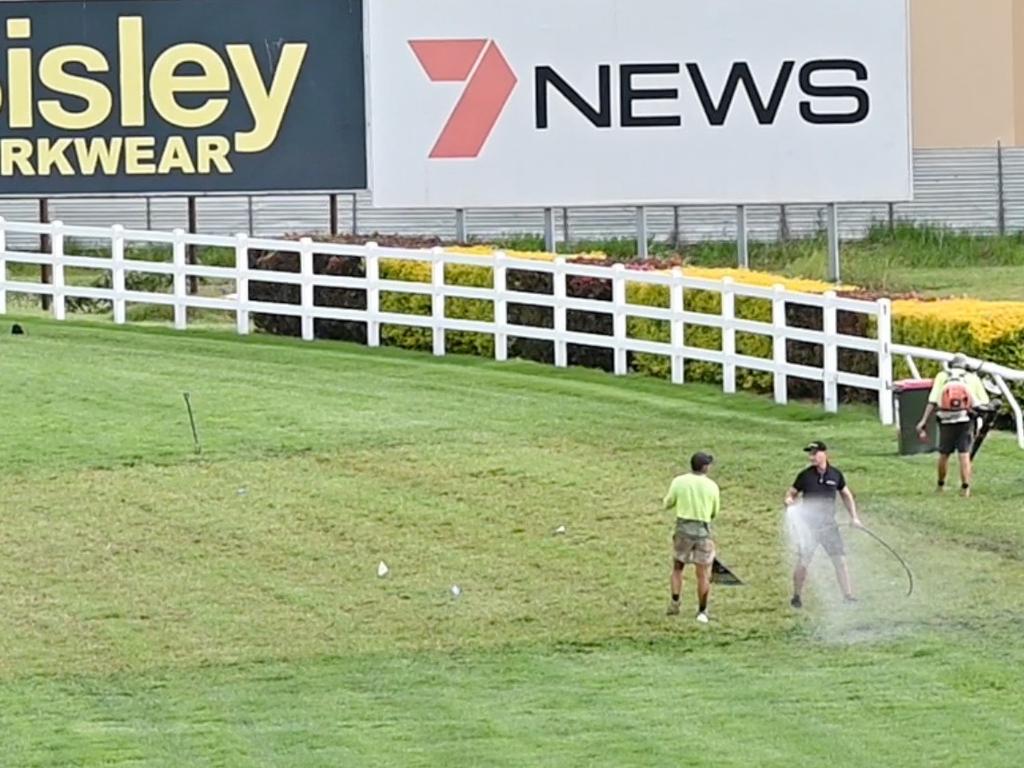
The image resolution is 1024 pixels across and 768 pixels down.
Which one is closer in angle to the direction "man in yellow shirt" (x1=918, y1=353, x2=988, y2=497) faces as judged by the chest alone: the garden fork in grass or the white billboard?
the white billboard

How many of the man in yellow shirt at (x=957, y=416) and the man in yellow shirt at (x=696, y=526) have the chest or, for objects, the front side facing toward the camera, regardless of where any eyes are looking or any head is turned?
0

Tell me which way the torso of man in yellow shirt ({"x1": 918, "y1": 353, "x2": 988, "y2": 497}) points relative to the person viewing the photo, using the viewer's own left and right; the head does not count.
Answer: facing away from the viewer

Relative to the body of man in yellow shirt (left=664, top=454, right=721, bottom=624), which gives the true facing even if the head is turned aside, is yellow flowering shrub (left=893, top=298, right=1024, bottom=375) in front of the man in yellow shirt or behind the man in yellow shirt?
in front

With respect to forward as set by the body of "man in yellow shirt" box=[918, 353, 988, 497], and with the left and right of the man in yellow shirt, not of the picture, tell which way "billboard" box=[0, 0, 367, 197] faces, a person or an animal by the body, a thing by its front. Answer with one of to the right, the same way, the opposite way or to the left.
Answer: the opposite way

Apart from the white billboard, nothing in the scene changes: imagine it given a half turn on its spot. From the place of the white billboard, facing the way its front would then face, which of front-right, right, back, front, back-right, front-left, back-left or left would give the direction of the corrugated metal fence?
front

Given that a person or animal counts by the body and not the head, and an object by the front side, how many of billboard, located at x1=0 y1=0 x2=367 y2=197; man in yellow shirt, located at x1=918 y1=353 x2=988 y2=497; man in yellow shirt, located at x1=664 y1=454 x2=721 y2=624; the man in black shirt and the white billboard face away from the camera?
2

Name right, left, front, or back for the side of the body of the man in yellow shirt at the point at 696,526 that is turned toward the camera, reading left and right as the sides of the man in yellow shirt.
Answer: back

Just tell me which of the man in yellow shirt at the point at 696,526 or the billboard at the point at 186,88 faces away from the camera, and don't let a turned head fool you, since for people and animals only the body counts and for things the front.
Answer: the man in yellow shirt

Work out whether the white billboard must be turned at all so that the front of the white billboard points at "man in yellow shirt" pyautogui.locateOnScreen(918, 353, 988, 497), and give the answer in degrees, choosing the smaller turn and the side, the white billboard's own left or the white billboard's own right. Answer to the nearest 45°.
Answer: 0° — it already faces them

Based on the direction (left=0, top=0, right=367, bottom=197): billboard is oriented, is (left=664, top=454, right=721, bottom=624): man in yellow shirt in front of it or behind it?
in front

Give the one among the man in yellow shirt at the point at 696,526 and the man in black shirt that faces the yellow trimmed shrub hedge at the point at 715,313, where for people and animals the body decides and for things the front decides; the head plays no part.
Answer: the man in yellow shirt

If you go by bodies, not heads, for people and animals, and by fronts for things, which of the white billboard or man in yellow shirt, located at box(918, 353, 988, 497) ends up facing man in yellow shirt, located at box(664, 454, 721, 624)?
the white billboard

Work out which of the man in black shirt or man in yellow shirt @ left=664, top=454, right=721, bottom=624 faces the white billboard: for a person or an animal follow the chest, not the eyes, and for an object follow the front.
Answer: the man in yellow shirt

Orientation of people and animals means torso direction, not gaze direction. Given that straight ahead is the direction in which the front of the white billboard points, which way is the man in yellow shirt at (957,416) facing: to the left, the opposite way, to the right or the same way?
the opposite way

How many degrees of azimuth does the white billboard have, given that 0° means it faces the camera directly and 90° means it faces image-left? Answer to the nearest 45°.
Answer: approximately 0°
